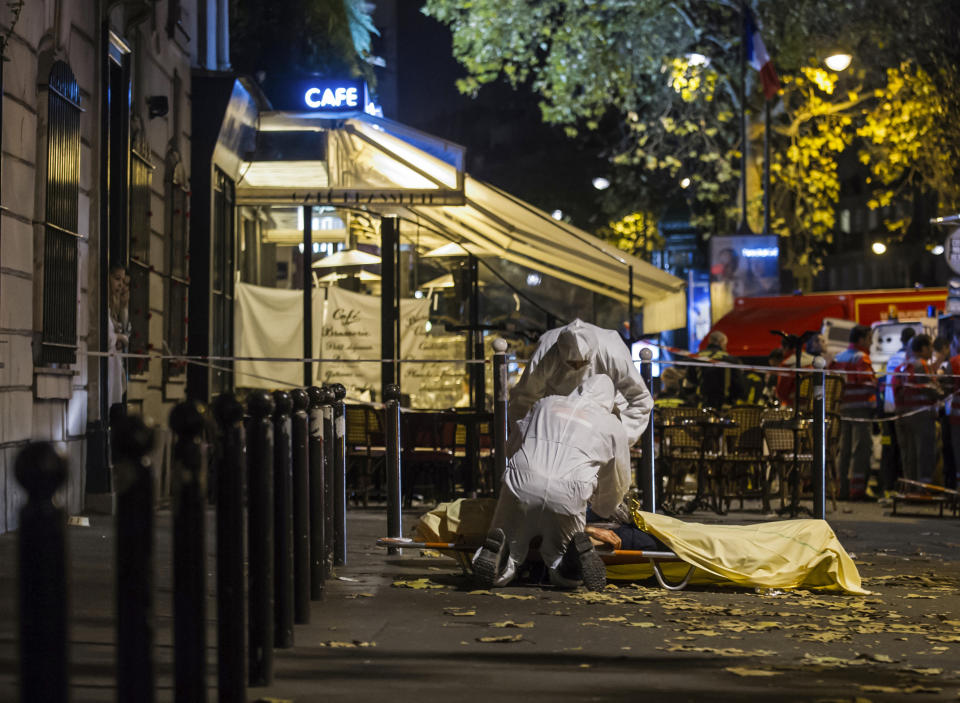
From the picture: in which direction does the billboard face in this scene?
toward the camera

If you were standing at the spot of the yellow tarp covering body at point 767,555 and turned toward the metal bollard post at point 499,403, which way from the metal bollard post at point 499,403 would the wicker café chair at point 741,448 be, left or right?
right

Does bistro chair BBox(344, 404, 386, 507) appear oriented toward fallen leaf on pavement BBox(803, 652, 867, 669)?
no

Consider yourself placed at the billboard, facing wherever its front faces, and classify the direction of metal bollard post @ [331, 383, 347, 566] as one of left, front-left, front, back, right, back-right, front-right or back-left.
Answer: front

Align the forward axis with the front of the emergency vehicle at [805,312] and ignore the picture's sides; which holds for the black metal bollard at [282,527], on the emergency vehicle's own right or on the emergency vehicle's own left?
on the emergency vehicle's own left

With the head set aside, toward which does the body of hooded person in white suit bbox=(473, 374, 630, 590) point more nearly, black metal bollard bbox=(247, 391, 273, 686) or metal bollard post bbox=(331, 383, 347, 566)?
the metal bollard post

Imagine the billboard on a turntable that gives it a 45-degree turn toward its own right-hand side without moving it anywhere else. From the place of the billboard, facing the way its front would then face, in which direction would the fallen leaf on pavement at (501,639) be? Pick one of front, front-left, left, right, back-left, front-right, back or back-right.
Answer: front-left

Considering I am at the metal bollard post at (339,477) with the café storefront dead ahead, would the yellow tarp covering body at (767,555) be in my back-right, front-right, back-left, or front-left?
back-right

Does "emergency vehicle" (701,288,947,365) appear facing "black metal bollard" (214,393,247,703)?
no
